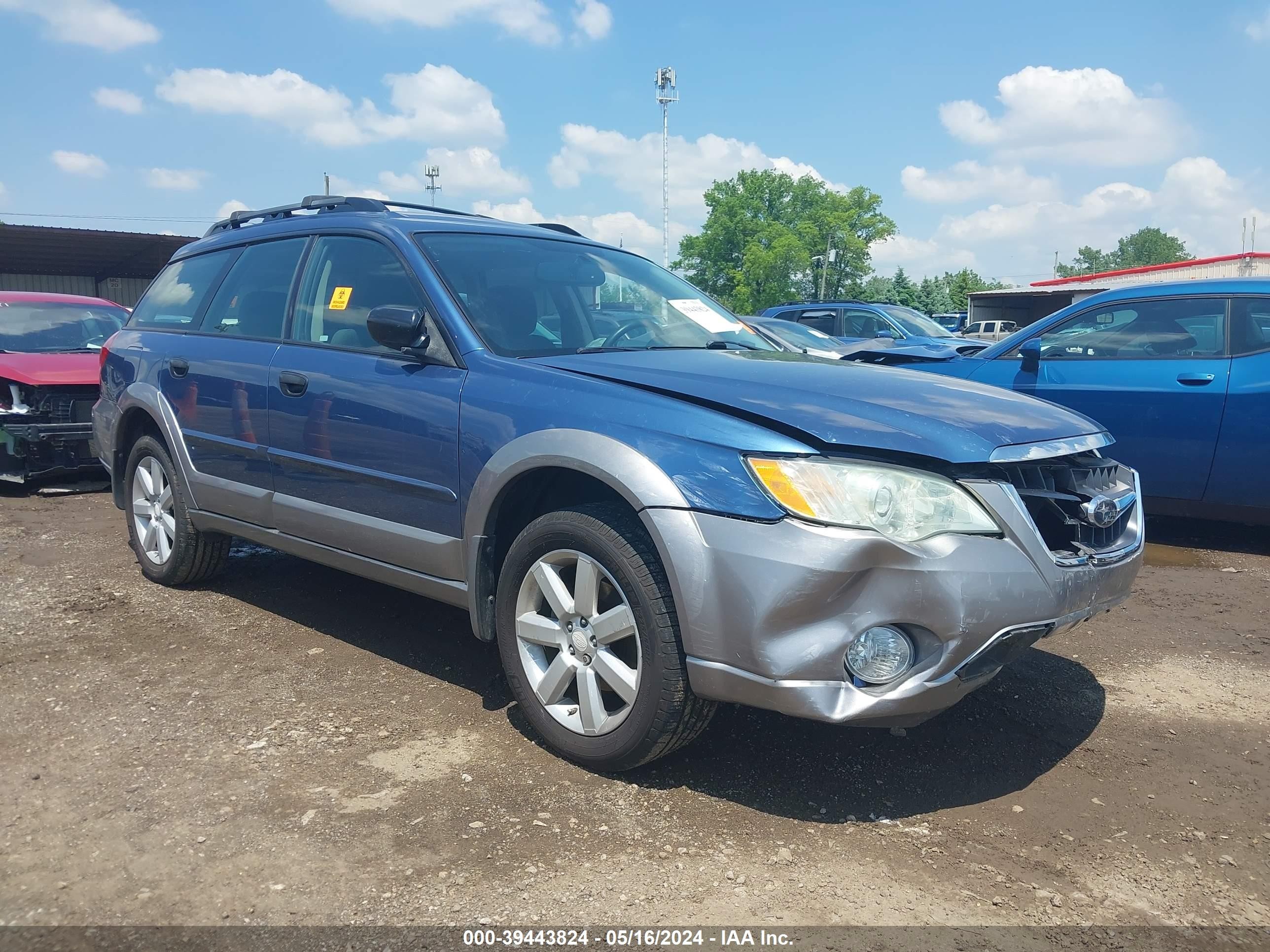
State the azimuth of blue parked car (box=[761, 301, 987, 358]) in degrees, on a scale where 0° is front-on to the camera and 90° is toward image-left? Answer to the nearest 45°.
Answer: approximately 315°

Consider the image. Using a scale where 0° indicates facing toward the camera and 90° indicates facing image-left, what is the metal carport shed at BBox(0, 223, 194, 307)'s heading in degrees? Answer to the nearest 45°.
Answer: approximately 0°

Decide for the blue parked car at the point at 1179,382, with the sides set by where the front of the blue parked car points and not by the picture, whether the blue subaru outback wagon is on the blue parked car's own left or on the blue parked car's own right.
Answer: on the blue parked car's own left

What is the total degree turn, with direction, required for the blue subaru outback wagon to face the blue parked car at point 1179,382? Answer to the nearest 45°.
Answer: approximately 90° to its left

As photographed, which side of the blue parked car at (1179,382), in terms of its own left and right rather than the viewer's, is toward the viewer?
left

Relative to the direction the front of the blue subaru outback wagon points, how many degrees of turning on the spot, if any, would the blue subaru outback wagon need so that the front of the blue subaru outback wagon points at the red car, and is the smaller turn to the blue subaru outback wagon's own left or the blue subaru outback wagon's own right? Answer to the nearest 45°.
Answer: approximately 180°

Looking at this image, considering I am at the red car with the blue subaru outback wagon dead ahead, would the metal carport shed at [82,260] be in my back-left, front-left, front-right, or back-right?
back-left
